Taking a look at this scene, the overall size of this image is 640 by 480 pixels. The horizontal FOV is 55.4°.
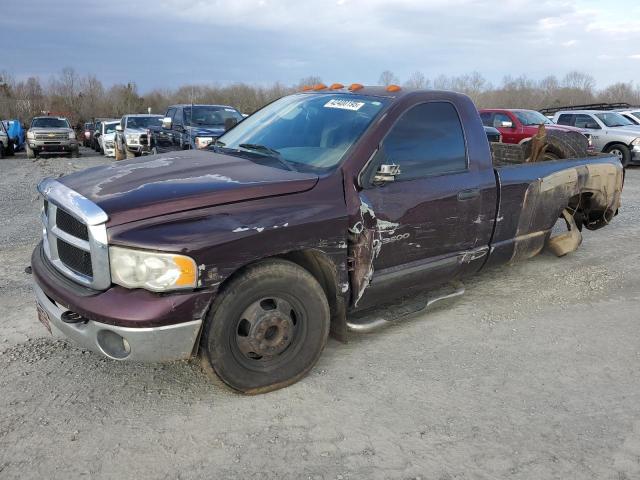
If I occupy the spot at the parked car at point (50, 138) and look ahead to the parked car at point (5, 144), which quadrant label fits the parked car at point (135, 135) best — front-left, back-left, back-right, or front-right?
back-left

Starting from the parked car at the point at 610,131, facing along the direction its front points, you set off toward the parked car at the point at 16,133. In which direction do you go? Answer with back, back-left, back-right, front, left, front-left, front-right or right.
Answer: back-right

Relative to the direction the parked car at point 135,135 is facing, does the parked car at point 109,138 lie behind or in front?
behind

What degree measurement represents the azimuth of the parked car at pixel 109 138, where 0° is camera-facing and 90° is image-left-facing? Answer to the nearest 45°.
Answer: approximately 0°

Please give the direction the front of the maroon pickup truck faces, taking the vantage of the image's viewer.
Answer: facing the viewer and to the left of the viewer

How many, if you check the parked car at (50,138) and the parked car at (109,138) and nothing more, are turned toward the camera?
2

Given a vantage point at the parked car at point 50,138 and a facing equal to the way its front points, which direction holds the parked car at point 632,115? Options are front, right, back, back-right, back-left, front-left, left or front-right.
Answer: front-left

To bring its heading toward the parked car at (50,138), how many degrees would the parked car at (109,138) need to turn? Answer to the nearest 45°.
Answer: approximately 90° to its right

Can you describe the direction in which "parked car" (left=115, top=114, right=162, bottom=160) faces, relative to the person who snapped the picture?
facing the viewer and to the right of the viewer

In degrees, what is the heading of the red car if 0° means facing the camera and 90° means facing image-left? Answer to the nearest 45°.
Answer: approximately 315°

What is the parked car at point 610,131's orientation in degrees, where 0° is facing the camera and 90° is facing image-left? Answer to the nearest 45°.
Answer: approximately 315°
